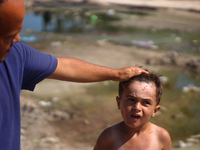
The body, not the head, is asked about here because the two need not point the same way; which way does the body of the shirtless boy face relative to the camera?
toward the camera

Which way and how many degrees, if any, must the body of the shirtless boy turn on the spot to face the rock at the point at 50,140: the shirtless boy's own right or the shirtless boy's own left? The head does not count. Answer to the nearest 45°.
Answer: approximately 135° to the shirtless boy's own right

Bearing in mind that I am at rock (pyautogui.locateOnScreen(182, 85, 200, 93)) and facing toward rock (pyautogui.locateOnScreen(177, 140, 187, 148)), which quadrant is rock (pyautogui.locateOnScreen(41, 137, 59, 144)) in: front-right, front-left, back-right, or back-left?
front-right

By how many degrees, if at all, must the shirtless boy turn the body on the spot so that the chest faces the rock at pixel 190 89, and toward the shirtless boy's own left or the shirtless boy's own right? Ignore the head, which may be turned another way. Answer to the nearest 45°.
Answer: approximately 180°

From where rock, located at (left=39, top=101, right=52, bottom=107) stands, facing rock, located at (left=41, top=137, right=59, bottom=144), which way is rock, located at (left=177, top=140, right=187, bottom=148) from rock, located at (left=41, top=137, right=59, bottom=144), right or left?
left

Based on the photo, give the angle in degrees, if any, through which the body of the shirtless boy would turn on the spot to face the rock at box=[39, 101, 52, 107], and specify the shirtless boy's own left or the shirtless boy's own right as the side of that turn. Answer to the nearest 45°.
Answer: approximately 135° to the shirtless boy's own right
